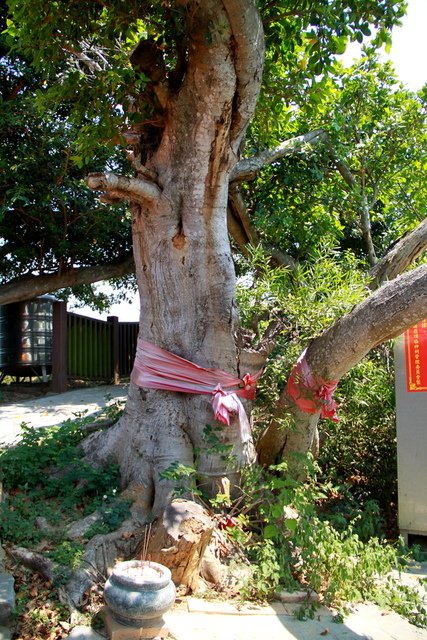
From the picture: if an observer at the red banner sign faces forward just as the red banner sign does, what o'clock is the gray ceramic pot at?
The gray ceramic pot is roughly at 1 o'clock from the red banner sign.

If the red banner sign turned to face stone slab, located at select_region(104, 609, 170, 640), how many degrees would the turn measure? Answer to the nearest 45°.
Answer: approximately 45° to its right

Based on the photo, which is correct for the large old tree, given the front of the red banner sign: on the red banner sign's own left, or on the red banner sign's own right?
on the red banner sign's own right

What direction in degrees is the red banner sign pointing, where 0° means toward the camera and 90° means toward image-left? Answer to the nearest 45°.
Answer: approximately 0°
